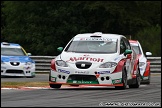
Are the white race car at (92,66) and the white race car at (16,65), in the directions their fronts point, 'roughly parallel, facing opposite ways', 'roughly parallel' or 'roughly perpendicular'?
roughly parallel

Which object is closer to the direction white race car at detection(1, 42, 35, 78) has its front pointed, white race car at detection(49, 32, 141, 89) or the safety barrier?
the white race car

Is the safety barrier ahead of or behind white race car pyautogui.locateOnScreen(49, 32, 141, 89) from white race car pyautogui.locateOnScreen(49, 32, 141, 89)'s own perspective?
behind

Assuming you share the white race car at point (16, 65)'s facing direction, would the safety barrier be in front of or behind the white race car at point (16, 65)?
behind

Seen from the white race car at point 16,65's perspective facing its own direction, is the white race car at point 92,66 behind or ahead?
ahead

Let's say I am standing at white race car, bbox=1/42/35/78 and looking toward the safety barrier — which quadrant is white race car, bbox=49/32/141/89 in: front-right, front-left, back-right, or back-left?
back-right

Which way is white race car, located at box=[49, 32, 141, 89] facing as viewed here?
toward the camera
